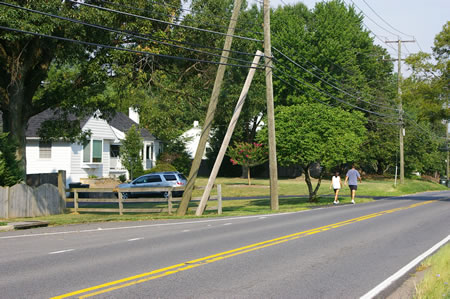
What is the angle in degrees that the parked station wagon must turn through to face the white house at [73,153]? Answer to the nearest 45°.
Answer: approximately 45° to its right

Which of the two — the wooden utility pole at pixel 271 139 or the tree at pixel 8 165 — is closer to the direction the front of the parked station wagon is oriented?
the tree

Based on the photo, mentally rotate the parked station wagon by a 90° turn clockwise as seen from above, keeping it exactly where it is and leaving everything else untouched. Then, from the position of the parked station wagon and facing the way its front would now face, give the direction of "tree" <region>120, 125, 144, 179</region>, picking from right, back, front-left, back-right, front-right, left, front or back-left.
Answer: front

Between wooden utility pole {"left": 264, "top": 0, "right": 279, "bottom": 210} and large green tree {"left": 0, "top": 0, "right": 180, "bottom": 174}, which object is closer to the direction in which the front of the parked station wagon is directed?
the large green tree

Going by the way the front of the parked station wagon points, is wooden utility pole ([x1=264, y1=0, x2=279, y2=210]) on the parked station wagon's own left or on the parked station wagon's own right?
on the parked station wagon's own left
